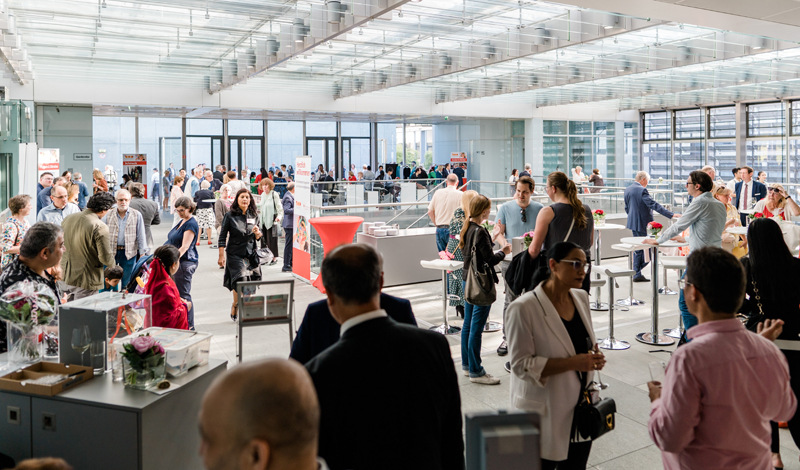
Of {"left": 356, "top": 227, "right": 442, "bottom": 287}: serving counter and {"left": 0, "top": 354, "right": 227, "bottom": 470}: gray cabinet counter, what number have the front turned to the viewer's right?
0

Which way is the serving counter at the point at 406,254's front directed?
toward the camera

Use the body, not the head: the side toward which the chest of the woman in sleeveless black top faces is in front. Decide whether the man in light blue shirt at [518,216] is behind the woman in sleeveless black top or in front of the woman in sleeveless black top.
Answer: in front

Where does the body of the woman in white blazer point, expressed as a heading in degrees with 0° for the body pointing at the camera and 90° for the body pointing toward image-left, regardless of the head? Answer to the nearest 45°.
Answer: approximately 315°

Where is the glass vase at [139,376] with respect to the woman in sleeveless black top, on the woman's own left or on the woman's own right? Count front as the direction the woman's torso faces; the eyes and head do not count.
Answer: on the woman's own left

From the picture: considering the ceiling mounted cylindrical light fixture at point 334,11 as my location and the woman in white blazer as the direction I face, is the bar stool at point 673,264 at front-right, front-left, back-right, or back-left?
front-left

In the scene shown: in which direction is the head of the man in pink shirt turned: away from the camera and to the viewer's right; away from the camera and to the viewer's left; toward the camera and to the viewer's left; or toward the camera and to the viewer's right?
away from the camera and to the viewer's left

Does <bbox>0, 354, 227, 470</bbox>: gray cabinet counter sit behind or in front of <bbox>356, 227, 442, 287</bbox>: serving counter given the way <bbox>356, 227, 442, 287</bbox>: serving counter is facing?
in front

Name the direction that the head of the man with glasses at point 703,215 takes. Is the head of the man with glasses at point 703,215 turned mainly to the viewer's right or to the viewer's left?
to the viewer's left
